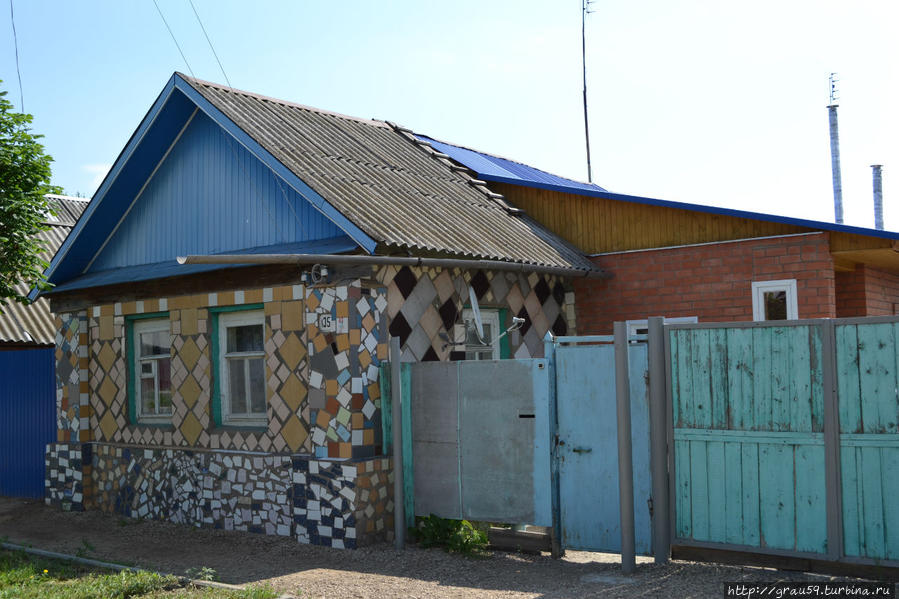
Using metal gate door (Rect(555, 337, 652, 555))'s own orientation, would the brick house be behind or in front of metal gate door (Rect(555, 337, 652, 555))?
behind

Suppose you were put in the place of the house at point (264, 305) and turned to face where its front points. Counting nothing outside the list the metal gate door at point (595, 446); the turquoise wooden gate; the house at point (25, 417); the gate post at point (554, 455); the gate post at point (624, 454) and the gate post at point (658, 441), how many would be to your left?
5

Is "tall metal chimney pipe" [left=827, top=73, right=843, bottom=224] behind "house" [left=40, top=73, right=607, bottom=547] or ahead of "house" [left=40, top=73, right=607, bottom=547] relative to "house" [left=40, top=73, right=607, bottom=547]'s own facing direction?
behind

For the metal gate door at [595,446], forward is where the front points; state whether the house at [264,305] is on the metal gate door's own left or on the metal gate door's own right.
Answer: on the metal gate door's own right

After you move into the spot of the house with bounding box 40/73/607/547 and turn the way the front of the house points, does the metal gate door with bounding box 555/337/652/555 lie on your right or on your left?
on your left

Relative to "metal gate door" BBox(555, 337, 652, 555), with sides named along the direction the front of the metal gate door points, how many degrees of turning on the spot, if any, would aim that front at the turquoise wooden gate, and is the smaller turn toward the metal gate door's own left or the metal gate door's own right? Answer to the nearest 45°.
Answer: approximately 45° to the metal gate door's own left

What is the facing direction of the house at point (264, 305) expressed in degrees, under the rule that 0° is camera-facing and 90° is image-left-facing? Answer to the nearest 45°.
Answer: approximately 45°

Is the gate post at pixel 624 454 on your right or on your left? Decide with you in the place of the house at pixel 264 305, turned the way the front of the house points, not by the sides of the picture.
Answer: on your left

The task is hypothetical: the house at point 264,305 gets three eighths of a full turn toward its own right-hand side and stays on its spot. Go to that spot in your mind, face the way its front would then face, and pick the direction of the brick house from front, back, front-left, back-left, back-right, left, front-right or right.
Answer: right

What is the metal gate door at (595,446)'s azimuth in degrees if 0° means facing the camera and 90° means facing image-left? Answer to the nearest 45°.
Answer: approximately 0°

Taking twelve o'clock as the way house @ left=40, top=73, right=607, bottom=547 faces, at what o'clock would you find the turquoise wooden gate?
The turquoise wooden gate is roughly at 9 o'clock from the house.

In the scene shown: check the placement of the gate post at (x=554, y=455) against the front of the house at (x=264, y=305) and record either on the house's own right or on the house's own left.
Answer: on the house's own left

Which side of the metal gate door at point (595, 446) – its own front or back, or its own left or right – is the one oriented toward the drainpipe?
right
